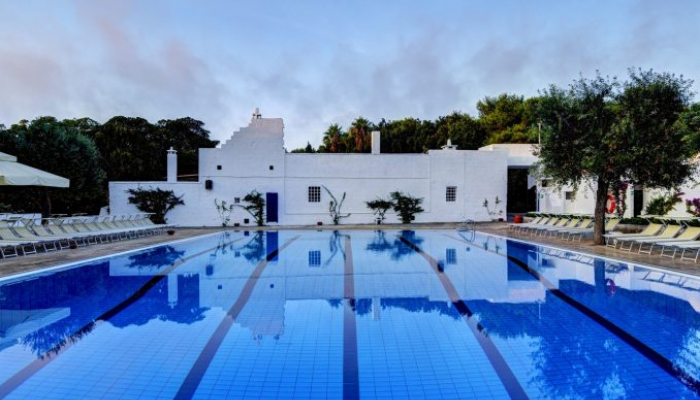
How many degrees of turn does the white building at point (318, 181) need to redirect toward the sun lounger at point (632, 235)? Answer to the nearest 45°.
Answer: approximately 45° to its left

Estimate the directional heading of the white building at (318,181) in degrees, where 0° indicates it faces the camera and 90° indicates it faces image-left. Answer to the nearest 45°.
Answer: approximately 0°

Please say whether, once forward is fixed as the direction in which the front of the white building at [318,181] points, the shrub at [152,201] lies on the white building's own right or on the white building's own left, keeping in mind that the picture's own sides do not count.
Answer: on the white building's own right

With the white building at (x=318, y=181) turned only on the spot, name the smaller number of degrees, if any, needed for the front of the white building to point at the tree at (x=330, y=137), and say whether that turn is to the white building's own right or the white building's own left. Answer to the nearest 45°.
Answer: approximately 180°

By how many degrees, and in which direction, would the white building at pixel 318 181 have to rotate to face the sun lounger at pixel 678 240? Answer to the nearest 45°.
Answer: approximately 45° to its left

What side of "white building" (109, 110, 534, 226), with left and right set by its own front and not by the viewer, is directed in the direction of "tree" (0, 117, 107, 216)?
right

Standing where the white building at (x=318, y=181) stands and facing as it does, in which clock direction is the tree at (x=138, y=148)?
The tree is roughly at 4 o'clock from the white building.

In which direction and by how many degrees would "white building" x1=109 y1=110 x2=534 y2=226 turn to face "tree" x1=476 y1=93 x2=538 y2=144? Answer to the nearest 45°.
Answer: approximately 135° to its left

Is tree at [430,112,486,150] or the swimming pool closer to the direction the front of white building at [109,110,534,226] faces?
the swimming pool

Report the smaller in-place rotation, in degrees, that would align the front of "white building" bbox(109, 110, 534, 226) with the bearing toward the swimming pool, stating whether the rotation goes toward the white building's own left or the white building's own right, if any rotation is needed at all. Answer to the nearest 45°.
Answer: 0° — it already faces it

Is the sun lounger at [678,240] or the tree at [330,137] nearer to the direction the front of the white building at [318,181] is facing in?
the sun lounger

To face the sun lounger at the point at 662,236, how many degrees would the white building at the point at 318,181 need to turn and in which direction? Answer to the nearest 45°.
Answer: approximately 45° to its left
